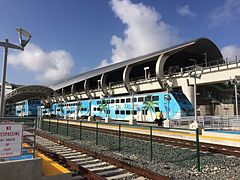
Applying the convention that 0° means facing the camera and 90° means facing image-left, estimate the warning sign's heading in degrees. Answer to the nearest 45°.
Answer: approximately 0°

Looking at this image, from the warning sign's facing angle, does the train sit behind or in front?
behind

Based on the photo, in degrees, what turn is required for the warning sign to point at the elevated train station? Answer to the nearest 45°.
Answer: approximately 135° to its left
